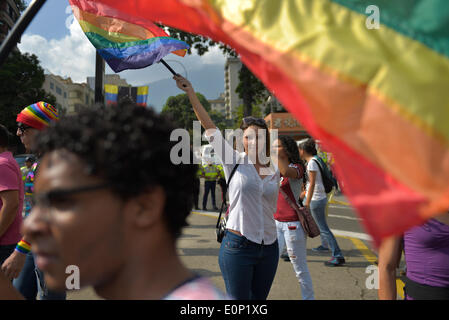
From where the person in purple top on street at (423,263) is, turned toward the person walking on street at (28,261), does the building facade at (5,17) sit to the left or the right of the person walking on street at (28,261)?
right

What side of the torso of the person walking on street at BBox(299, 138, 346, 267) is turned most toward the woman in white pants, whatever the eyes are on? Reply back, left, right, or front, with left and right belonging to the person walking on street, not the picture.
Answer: left

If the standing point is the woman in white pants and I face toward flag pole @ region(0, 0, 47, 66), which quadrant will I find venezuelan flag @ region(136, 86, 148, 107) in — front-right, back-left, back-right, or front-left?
back-right

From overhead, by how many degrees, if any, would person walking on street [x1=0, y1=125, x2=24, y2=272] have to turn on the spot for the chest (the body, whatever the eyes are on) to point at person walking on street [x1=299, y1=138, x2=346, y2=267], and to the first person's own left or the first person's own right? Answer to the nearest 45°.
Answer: approximately 180°

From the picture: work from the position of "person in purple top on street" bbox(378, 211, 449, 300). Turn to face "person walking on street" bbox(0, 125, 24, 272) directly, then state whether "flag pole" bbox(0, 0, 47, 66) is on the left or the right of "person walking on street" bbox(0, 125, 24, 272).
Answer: left

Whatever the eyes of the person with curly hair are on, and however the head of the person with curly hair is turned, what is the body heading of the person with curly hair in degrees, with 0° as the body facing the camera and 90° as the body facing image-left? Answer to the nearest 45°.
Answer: approximately 90°
